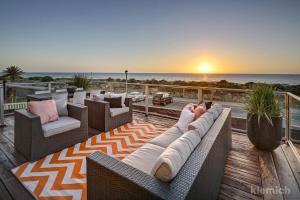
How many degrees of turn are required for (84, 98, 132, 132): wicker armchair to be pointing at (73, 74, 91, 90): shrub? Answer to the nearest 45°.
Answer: approximately 135° to its left

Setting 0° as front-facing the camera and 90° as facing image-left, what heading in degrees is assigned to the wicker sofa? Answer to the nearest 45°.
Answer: approximately 135°

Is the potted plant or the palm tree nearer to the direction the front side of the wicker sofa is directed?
the palm tree

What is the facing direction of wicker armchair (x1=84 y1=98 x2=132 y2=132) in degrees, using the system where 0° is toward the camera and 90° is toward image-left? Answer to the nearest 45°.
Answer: approximately 315°

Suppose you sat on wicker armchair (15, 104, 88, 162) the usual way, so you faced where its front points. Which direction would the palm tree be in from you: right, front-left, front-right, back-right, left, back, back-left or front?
back-left
